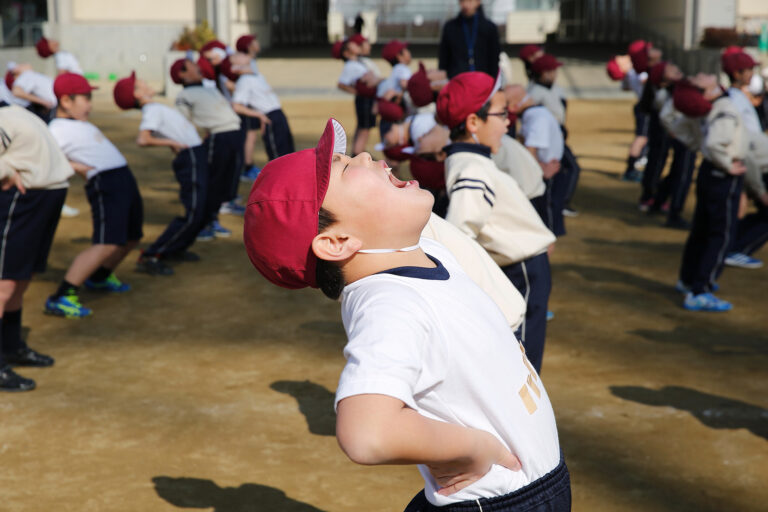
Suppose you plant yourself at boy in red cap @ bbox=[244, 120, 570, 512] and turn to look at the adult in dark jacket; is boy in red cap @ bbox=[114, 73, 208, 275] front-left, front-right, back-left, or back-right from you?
front-left

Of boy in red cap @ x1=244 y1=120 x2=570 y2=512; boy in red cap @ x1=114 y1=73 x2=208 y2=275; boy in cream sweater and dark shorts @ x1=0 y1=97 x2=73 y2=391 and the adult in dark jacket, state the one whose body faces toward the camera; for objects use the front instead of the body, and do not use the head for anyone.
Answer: the adult in dark jacket

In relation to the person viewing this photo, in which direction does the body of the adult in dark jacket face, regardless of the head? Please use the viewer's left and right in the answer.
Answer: facing the viewer

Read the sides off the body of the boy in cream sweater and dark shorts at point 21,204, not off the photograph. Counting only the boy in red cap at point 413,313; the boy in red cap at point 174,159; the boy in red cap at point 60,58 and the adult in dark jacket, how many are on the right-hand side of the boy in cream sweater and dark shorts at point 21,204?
1

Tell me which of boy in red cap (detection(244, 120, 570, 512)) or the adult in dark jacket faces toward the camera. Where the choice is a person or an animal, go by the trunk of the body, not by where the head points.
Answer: the adult in dark jacket
